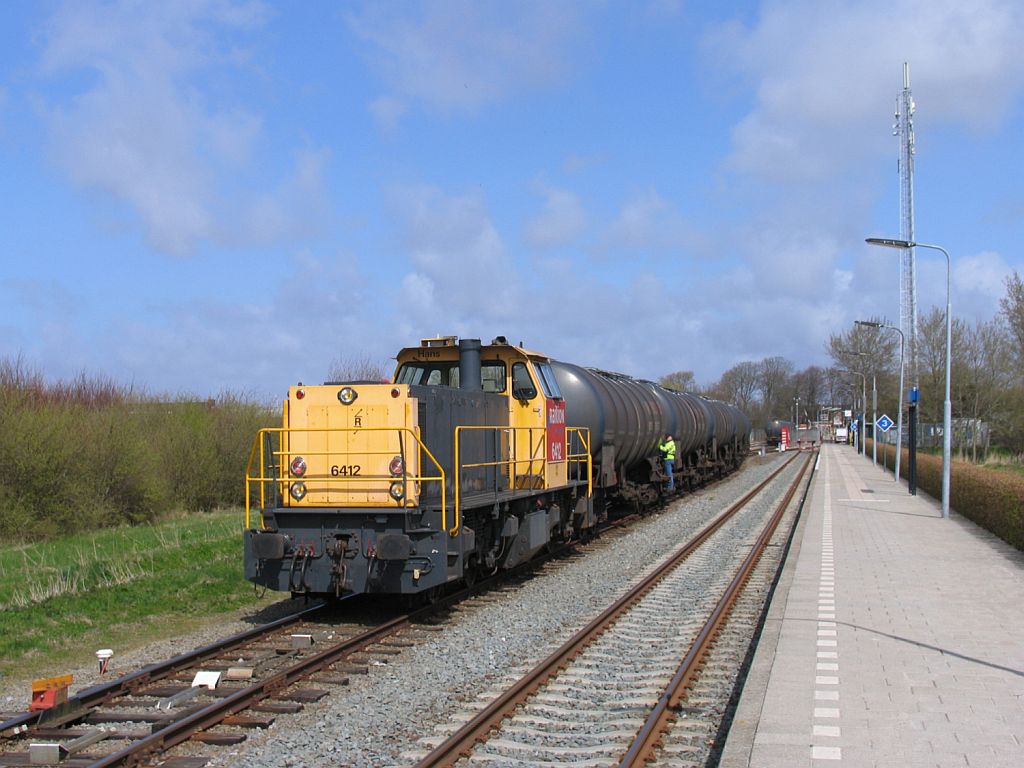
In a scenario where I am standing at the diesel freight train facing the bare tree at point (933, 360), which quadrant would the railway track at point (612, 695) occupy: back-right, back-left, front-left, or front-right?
back-right

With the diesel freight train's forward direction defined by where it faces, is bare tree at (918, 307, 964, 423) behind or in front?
behind

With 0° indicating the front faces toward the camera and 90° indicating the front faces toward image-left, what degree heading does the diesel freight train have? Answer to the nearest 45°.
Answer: approximately 45°

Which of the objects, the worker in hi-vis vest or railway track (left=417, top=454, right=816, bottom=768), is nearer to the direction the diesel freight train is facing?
the railway track

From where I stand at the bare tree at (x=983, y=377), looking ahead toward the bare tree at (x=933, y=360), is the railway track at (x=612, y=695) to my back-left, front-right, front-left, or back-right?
back-left

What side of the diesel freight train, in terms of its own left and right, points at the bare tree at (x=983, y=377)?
back

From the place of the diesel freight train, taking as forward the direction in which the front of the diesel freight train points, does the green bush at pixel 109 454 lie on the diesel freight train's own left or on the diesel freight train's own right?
on the diesel freight train's own right

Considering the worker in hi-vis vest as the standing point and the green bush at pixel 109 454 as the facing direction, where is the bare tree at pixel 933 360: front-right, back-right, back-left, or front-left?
back-right
